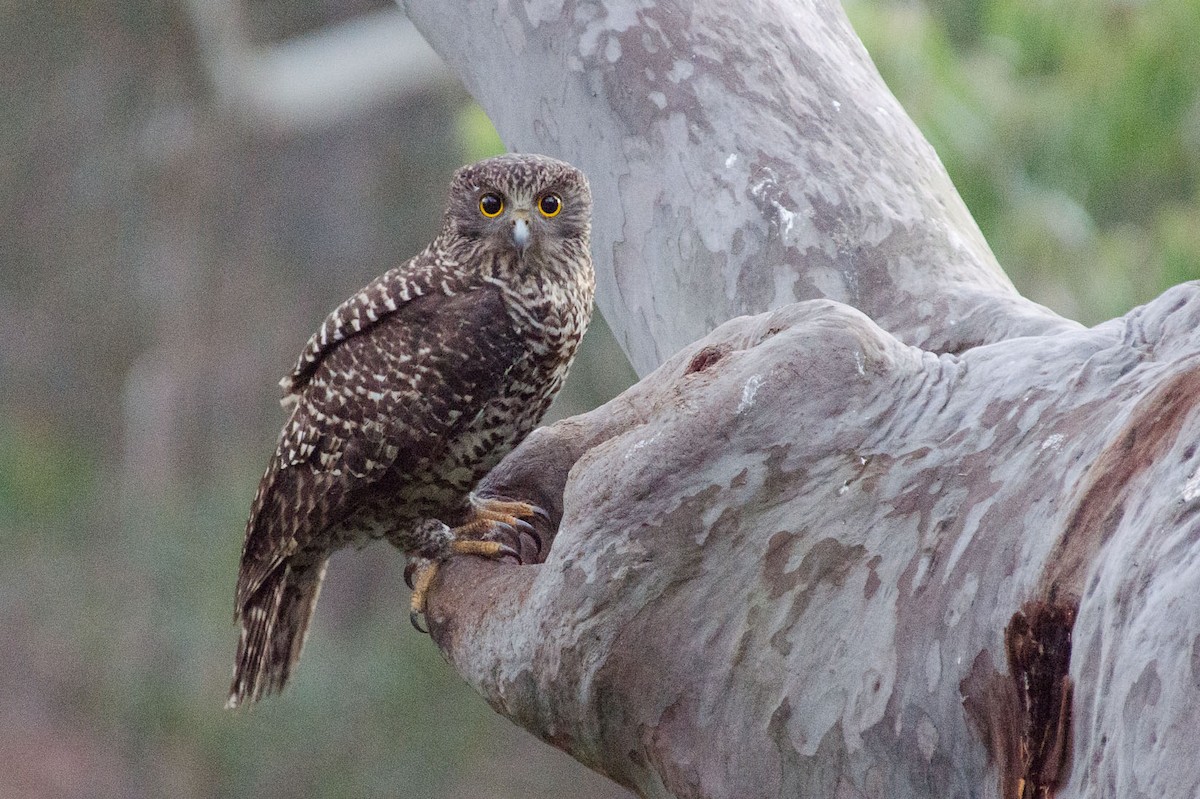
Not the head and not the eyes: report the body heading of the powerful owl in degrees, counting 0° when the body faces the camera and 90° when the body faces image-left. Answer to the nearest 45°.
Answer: approximately 270°
